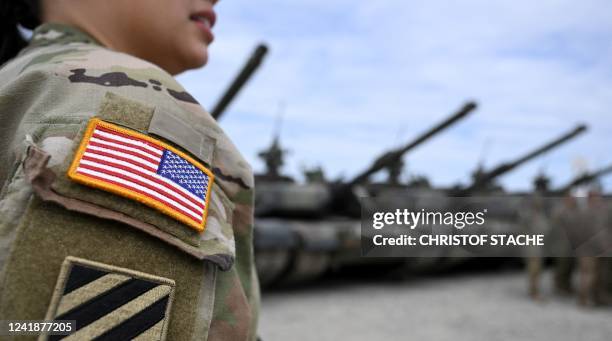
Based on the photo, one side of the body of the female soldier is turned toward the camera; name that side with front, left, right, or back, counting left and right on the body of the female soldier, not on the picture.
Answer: right

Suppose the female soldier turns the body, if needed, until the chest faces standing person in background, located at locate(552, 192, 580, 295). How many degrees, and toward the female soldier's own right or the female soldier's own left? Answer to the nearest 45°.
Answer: approximately 45° to the female soldier's own left

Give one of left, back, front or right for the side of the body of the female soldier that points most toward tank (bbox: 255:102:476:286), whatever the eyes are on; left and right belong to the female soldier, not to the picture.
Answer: left

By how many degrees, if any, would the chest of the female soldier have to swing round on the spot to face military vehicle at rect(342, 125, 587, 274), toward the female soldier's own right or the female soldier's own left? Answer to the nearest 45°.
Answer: approximately 45° to the female soldier's own left

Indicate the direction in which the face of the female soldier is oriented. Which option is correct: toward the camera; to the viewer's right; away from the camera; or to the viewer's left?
to the viewer's right

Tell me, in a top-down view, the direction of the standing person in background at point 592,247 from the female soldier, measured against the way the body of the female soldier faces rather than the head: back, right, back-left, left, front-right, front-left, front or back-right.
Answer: front-left
